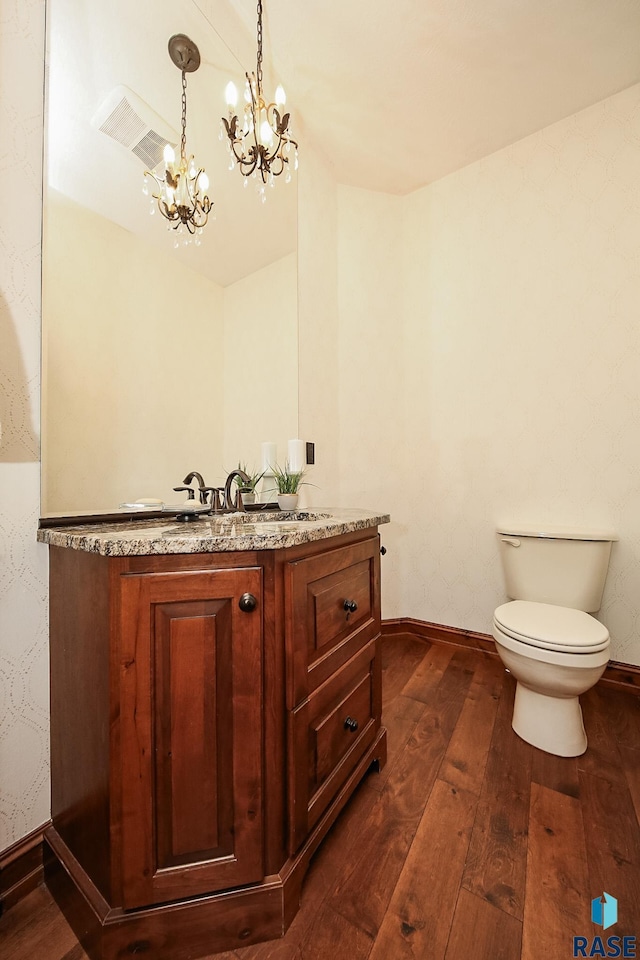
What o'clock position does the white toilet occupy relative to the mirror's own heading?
The white toilet is roughly at 11 o'clock from the mirror.

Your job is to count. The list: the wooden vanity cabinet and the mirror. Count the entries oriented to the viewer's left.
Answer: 0

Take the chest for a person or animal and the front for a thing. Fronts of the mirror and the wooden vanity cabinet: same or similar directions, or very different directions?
same or similar directions

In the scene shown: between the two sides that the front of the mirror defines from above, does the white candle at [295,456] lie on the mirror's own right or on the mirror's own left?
on the mirror's own left

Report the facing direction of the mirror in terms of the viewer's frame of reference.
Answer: facing the viewer and to the right of the viewer

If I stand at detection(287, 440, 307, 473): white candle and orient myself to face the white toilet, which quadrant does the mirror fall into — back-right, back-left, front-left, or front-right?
back-right
